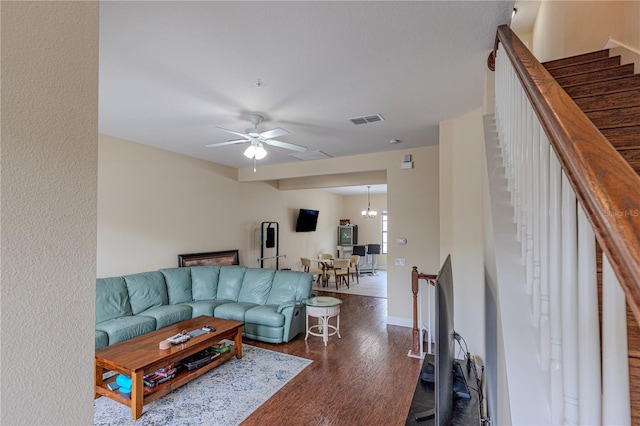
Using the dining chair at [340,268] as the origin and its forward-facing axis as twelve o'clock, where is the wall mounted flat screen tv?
The wall mounted flat screen tv is roughly at 12 o'clock from the dining chair.

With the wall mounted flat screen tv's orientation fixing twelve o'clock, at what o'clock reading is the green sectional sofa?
The green sectional sofa is roughly at 2 o'clock from the wall mounted flat screen tv.

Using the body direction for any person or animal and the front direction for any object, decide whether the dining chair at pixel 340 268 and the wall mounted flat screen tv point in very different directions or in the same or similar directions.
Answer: very different directions

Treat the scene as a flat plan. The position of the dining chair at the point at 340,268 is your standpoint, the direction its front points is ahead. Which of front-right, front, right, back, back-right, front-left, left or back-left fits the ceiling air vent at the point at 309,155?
back-left

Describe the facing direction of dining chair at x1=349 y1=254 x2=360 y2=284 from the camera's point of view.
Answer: facing away from the viewer and to the left of the viewer

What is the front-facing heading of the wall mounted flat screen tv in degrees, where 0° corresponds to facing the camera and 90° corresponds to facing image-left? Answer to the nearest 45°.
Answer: approximately 315°

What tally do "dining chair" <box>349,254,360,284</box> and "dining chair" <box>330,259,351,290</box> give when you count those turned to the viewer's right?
0

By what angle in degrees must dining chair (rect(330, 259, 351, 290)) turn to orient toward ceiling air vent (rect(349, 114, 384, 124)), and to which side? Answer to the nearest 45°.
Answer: approximately 135° to its left

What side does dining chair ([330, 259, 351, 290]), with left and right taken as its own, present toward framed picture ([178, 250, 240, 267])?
left

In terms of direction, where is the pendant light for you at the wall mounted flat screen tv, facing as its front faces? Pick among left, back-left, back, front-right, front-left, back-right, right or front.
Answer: left

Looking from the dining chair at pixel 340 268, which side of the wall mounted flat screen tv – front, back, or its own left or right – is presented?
front

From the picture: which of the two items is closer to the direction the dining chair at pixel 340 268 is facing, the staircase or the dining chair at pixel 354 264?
the dining chair

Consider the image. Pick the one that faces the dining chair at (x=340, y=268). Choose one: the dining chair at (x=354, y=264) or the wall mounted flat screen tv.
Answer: the wall mounted flat screen tv

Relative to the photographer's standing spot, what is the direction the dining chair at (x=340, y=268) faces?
facing away from the viewer and to the left of the viewer
